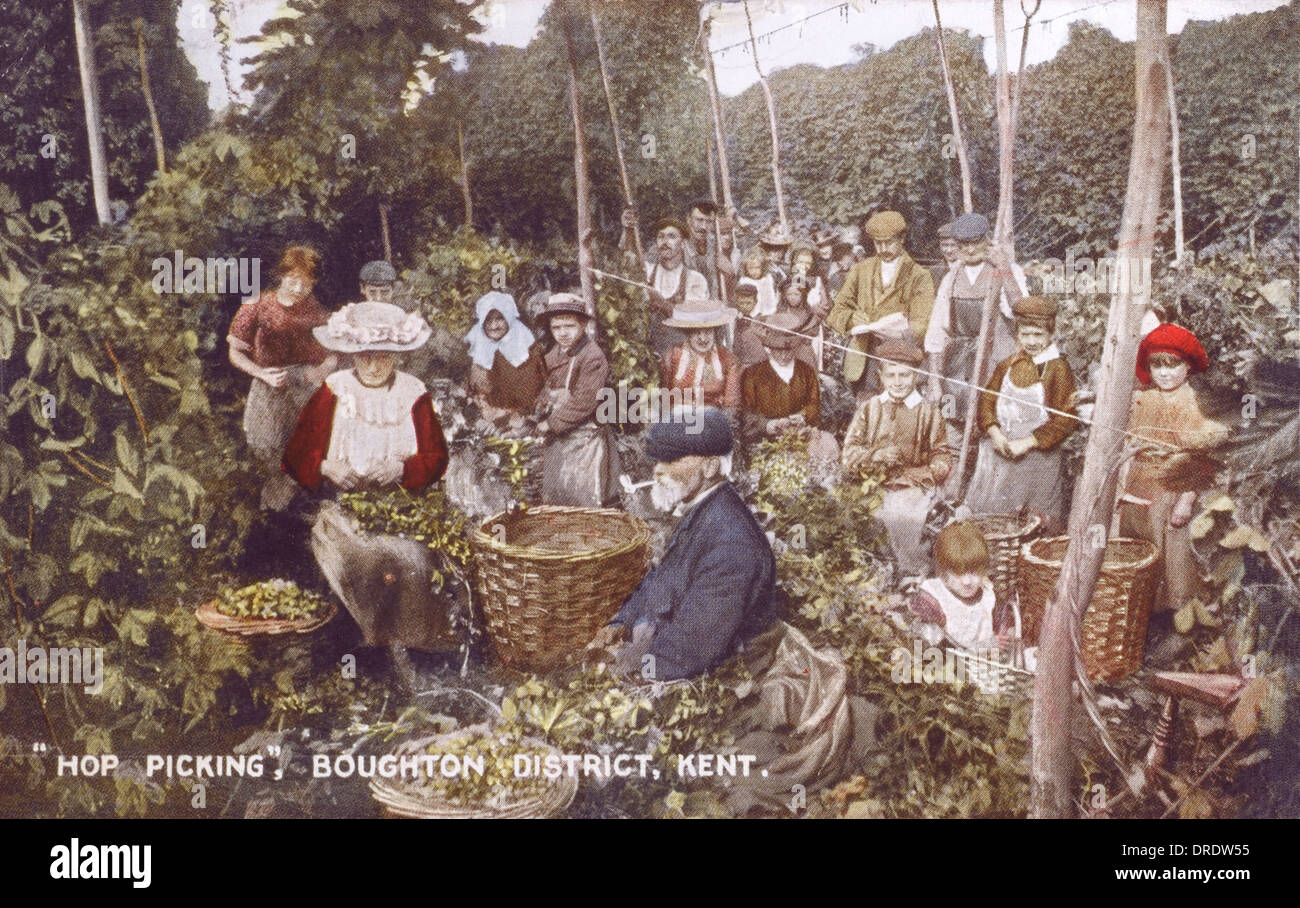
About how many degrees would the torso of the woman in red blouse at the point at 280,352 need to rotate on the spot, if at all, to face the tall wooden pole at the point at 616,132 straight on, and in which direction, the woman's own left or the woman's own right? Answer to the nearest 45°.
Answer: approximately 90° to the woman's own left

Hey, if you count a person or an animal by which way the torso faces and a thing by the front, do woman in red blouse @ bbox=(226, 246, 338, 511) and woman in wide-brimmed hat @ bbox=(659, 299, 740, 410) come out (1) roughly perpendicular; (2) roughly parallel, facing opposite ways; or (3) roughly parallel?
roughly parallel

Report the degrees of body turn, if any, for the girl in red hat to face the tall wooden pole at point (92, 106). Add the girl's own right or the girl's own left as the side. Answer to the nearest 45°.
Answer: approximately 45° to the girl's own right

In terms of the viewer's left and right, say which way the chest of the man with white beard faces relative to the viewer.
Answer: facing to the left of the viewer

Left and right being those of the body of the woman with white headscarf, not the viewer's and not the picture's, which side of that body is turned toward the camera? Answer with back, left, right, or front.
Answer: front

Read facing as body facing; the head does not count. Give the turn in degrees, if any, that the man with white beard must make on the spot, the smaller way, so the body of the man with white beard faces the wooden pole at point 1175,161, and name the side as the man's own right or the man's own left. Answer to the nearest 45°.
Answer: approximately 180°

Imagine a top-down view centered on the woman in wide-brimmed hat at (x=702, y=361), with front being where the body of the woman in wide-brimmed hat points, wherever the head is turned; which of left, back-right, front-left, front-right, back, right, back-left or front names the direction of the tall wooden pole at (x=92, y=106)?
right

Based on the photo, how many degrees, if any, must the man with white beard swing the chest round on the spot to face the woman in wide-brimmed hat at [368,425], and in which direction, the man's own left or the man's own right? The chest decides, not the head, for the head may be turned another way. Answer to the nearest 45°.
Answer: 0° — they already face them

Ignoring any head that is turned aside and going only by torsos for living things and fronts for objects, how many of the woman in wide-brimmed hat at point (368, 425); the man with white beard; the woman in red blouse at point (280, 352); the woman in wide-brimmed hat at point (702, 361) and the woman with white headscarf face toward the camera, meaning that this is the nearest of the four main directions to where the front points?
4
